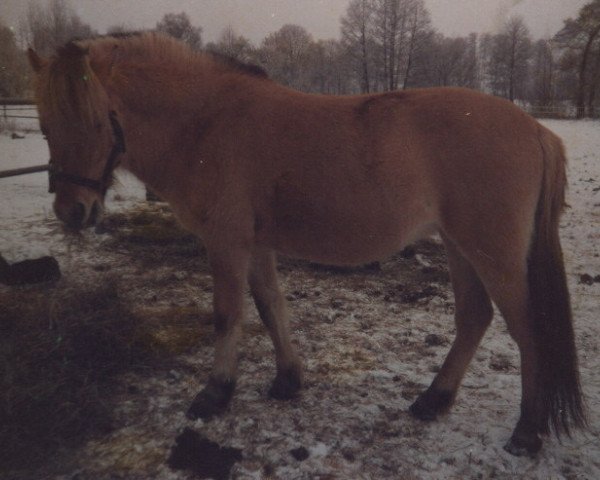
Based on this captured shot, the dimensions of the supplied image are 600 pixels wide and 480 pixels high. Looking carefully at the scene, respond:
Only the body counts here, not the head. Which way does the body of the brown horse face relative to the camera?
to the viewer's left

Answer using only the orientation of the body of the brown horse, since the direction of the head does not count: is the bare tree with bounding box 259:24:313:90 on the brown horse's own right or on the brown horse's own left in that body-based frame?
on the brown horse's own right

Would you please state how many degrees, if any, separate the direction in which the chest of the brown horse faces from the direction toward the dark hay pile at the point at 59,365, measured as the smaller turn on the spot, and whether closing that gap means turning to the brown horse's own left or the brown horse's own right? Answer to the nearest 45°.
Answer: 0° — it already faces it

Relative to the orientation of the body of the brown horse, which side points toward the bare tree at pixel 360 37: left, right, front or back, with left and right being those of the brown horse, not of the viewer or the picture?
right

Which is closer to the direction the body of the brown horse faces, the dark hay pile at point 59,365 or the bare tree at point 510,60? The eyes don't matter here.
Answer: the dark hay pile

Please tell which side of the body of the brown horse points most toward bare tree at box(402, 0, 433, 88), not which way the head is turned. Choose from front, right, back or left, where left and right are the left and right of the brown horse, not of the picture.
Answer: right
